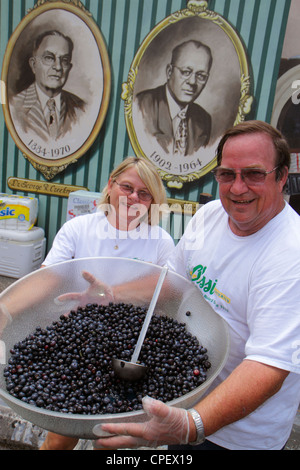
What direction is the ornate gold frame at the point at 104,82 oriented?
toward the camera

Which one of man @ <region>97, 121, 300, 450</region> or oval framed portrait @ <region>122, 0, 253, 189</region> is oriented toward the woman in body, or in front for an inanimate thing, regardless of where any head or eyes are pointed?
the oval framed portrait

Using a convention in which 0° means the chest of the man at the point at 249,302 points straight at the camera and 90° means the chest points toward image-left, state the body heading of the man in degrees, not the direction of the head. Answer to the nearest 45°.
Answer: approximately 45°

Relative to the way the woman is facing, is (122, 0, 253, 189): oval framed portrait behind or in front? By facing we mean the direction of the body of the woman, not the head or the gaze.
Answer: behind

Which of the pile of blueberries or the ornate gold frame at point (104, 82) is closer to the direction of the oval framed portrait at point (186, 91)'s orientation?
the pile of blueberries

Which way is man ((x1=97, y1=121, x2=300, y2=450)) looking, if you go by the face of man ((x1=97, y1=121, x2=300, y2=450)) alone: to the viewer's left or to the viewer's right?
to the viewer's left

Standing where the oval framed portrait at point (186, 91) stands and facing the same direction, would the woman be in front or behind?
in front

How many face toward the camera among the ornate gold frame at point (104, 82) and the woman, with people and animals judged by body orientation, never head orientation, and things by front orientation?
2

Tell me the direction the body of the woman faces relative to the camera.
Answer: toward the camera

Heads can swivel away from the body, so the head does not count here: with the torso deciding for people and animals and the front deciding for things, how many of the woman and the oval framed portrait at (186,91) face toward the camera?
2

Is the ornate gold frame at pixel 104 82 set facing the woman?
yes
